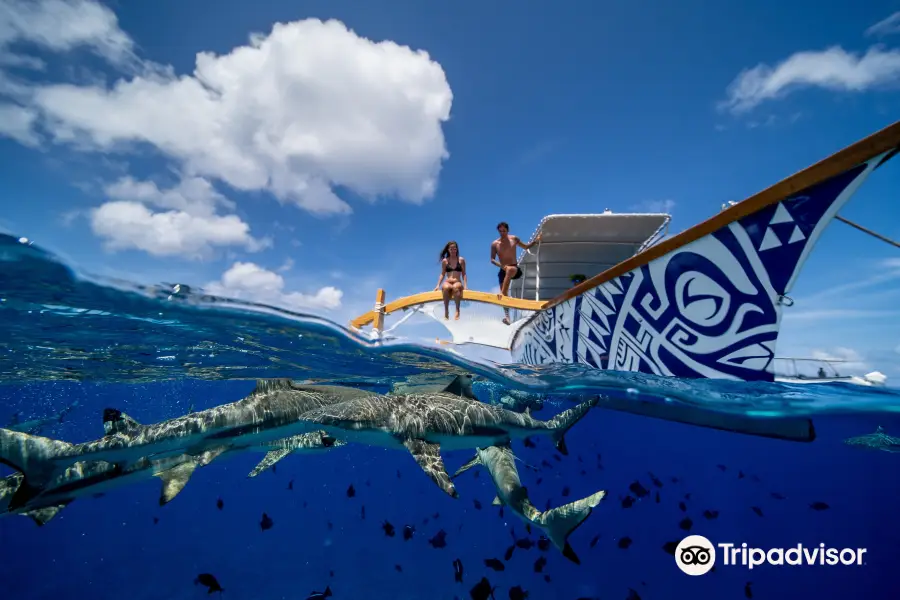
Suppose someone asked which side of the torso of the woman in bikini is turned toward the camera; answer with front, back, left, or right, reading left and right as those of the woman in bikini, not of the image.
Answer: front

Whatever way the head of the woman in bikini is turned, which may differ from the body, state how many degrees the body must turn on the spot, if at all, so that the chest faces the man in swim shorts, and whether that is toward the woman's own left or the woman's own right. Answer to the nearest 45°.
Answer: approximately 135° to the woman's own left
